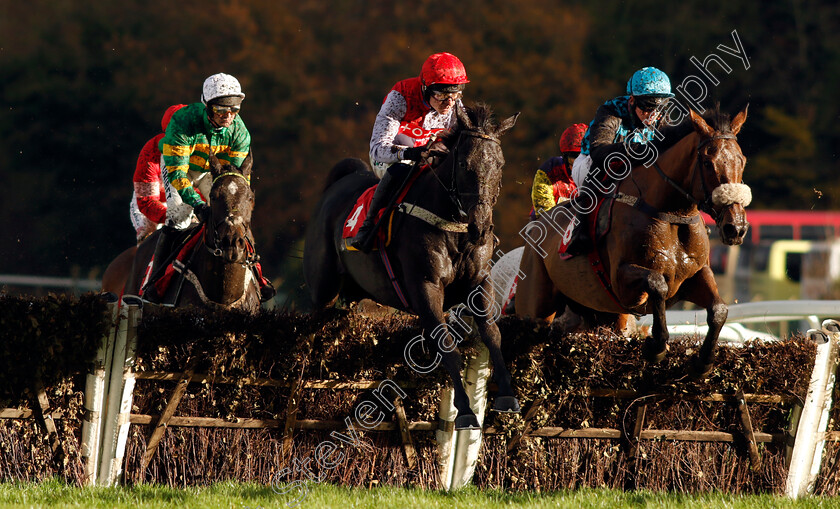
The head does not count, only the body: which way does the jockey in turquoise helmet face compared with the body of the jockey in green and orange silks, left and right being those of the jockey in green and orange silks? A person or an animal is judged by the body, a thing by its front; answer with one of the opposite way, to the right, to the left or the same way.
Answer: the same way

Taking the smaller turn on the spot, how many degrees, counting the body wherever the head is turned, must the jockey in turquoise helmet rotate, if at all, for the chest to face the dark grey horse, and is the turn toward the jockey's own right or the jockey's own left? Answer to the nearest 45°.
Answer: approximately 90° to the jockey's own right

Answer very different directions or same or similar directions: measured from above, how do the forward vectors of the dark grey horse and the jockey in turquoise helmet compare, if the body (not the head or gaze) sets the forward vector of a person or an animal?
same or similar directions

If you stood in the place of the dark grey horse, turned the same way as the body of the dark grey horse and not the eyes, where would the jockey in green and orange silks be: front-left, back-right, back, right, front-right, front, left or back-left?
back

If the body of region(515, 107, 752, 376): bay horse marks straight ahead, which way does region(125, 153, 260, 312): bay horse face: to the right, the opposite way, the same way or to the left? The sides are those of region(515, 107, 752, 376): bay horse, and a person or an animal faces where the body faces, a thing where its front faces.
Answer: the same way

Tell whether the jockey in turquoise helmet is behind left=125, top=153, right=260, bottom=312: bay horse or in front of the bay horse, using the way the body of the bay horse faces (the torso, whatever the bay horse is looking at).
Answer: in front

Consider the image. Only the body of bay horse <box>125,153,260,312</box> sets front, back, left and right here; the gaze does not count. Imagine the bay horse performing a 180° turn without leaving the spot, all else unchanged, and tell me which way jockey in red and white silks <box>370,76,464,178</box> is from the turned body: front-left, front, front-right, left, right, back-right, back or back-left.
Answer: back

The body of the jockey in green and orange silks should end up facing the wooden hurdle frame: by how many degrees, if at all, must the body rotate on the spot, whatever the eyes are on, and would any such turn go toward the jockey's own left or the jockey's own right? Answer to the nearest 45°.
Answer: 0° — they already face it

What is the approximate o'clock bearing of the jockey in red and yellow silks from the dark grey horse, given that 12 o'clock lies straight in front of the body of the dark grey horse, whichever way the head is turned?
The jockey in red and yellow silks is roughly at 8 o'clock from the dark grey horse.

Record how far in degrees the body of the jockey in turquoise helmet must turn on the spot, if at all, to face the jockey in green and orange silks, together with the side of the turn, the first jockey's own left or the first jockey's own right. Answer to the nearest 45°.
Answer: approximately 135° to the first jockey's own right

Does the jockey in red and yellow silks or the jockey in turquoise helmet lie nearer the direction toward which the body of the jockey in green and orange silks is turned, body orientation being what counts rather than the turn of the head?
the jockey in turquoise helmet

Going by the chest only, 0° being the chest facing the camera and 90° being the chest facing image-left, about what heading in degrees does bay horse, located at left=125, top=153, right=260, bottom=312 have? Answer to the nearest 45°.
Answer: approximately 315°

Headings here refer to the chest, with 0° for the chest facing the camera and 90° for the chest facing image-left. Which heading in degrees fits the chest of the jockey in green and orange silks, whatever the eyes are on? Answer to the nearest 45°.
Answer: approximately 315°

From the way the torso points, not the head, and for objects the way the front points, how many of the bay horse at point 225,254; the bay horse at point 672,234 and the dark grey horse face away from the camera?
0
